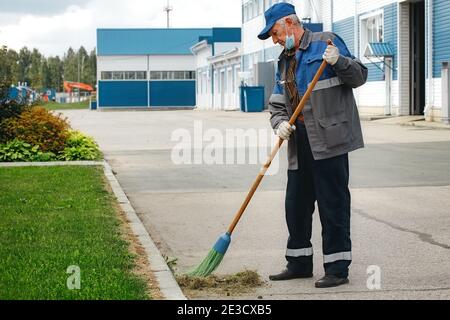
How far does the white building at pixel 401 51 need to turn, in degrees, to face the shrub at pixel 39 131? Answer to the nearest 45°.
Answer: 0° — it already faces it

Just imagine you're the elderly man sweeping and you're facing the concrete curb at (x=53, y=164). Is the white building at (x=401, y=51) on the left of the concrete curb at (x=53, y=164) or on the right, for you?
right

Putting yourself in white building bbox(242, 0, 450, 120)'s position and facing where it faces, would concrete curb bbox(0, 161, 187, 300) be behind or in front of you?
in front

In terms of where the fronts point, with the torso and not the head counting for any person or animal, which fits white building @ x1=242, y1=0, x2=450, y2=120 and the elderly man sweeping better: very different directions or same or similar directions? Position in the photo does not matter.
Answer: same or similar directions

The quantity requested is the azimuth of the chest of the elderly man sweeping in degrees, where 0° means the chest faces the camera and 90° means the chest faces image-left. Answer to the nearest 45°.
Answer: approximately 45°

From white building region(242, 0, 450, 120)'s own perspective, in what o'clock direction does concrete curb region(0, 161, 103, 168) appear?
The concrete curb is roughly at 11 o'clock from the white building.

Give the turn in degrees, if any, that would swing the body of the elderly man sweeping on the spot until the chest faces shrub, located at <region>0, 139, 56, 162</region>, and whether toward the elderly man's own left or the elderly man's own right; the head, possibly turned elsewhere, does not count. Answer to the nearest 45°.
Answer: approximately 90° to the elderly man's own right

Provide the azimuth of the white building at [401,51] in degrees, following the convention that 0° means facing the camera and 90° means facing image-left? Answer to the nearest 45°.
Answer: approximately 45°

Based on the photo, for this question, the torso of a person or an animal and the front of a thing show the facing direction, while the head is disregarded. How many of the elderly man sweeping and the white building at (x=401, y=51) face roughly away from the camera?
0

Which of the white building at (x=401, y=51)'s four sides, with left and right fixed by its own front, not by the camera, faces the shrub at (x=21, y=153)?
front
